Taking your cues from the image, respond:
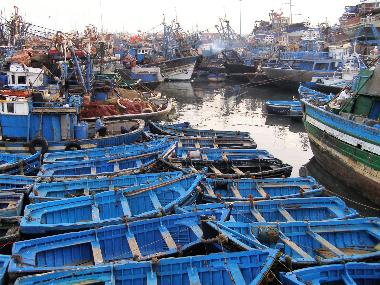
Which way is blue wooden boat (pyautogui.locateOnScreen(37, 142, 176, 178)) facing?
to the viewer's right

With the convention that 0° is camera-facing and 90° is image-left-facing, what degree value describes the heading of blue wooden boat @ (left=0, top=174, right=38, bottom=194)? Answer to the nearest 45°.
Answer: approximately 270°

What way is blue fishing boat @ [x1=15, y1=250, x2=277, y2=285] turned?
to the viewer's right

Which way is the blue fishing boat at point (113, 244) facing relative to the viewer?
to the viewer's right

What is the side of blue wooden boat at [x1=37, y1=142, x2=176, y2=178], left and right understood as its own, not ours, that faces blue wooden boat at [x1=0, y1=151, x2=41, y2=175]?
back

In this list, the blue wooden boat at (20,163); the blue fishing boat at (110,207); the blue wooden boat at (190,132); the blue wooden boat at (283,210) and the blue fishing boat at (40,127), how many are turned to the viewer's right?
3

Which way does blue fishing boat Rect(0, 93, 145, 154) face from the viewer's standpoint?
to the viewer's right
